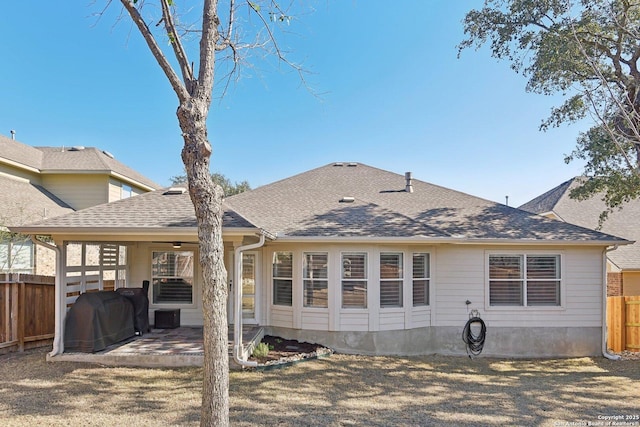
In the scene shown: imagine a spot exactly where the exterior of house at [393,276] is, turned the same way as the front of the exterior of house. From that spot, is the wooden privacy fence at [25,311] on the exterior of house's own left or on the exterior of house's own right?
on the exterior of house's own left

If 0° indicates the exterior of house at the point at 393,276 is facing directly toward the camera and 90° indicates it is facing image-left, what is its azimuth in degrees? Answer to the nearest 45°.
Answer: approximately 180°
